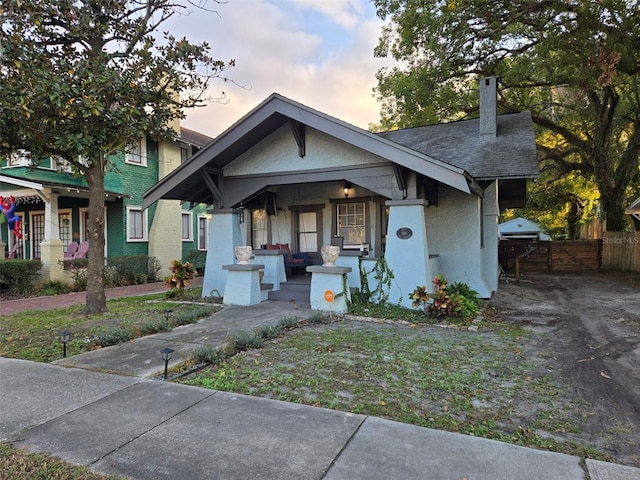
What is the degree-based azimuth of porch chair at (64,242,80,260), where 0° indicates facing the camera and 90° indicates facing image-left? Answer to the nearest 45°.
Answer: approximately 45°

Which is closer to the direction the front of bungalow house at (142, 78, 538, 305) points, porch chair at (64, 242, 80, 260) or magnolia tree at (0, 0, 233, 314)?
the magnolia tree

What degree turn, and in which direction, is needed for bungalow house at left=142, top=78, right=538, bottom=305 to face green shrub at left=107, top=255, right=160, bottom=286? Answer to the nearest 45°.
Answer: approximately 90° to its right

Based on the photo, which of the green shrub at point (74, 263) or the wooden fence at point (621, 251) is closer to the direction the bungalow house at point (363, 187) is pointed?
the green shrub

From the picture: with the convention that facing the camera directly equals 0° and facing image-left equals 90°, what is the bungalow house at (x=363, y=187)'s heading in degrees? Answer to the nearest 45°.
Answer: approximately 45°

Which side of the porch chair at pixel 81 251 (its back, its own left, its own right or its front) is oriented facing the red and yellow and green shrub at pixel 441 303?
left
